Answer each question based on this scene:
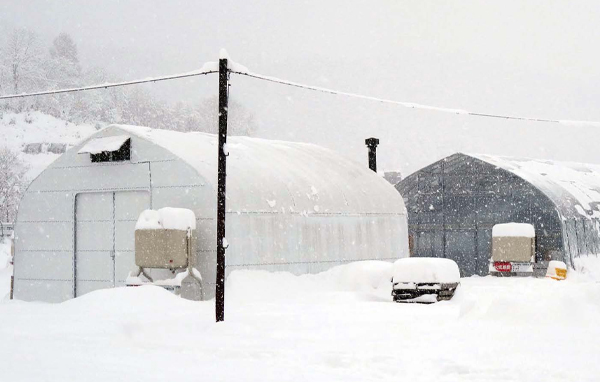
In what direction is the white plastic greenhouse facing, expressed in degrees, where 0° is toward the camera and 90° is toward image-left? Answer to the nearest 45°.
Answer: approximately 45°

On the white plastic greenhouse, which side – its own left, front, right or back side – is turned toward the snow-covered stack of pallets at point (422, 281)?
left

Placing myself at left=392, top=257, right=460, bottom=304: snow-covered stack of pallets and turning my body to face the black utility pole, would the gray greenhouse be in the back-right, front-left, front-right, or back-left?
back-right

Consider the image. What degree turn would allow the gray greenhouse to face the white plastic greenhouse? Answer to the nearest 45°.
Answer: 0° — it already faces it
